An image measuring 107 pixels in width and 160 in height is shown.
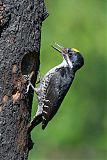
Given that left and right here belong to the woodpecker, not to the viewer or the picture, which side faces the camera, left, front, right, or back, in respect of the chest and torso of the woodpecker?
left
